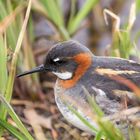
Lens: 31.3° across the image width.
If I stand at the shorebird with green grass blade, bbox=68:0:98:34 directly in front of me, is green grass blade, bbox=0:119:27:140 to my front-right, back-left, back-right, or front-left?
back-left

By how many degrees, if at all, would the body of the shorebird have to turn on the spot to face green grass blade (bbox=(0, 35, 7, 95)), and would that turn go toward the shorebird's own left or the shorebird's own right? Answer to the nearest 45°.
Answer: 0° — it already faces it

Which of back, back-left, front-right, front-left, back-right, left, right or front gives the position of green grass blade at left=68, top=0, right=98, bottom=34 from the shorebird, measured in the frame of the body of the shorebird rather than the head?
right

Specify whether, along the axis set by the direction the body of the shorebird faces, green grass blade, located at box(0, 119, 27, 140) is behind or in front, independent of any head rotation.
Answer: in front

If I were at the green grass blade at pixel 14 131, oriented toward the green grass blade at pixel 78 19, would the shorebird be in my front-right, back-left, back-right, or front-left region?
front-right

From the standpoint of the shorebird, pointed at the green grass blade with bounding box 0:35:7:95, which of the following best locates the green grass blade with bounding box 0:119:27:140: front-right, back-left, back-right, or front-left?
front-left

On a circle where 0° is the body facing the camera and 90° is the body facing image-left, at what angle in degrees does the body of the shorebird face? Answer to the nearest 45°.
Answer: approximately 90°
